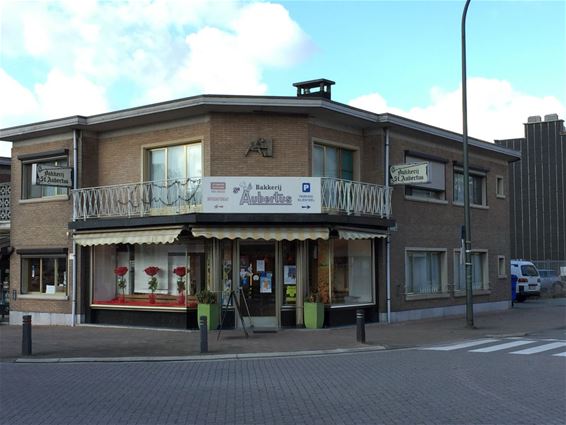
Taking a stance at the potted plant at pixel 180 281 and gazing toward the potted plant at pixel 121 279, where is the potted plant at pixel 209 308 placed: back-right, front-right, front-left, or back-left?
back-left

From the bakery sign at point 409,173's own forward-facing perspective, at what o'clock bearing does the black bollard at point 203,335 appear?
The black bollard is roughly at 1 o'clock from the bakery sign.

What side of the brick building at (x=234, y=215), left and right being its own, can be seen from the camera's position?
front

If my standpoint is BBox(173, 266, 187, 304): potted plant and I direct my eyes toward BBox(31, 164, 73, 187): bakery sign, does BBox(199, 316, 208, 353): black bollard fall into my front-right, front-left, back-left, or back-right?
back-left

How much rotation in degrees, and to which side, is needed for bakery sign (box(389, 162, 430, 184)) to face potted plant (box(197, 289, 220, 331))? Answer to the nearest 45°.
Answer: approximately 45° to its right

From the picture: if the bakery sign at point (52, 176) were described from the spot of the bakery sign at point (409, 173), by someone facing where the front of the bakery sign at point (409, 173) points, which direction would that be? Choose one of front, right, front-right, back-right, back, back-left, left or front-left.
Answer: right

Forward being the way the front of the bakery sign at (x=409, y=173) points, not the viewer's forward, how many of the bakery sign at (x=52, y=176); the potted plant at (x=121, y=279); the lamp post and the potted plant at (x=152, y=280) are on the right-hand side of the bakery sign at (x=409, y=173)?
3

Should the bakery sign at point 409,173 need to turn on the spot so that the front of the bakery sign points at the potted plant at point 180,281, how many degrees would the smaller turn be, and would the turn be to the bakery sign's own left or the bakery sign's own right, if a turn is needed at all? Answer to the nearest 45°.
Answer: approximately 90° to the bakery sign's own right

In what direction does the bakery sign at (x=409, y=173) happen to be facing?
toward the camera

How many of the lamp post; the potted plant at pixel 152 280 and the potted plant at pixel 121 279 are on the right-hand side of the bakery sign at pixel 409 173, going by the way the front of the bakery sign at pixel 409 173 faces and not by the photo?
2

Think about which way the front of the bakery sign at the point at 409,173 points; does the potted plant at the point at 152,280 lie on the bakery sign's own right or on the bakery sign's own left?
on the bakery sign's own right

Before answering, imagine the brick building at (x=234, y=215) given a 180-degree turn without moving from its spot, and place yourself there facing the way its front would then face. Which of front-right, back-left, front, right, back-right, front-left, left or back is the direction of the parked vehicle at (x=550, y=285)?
front-right

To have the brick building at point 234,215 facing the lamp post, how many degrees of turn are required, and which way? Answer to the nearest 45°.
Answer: approximately 90° to its left

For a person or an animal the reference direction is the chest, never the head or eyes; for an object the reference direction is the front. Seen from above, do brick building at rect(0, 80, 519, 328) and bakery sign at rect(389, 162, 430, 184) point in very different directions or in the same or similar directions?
same or similar directions

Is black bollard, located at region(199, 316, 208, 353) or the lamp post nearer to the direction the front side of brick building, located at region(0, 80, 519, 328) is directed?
the black bollard

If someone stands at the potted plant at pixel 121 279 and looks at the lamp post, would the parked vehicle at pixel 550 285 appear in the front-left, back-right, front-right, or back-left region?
front-left
